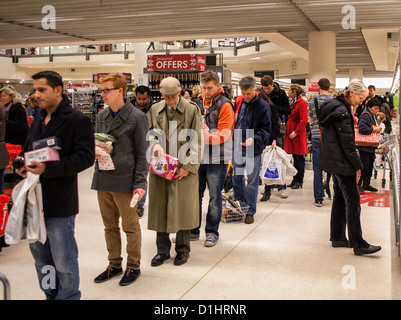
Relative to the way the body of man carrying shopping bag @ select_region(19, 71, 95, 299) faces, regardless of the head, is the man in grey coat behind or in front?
behind

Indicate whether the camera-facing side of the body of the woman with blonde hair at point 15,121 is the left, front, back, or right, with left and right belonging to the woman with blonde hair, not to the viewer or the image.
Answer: left

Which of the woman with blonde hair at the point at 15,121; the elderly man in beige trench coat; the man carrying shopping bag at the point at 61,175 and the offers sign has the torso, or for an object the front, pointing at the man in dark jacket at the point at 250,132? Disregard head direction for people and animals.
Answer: the offers sign

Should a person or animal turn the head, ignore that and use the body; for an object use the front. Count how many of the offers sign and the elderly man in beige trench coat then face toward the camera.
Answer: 2

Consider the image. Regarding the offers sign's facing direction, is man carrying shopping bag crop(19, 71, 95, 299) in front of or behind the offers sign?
in front

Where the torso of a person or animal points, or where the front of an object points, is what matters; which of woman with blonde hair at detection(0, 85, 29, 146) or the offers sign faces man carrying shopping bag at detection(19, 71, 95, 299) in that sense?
the offers sign

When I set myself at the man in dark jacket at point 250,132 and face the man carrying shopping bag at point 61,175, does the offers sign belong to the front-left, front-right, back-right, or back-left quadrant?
back-right
